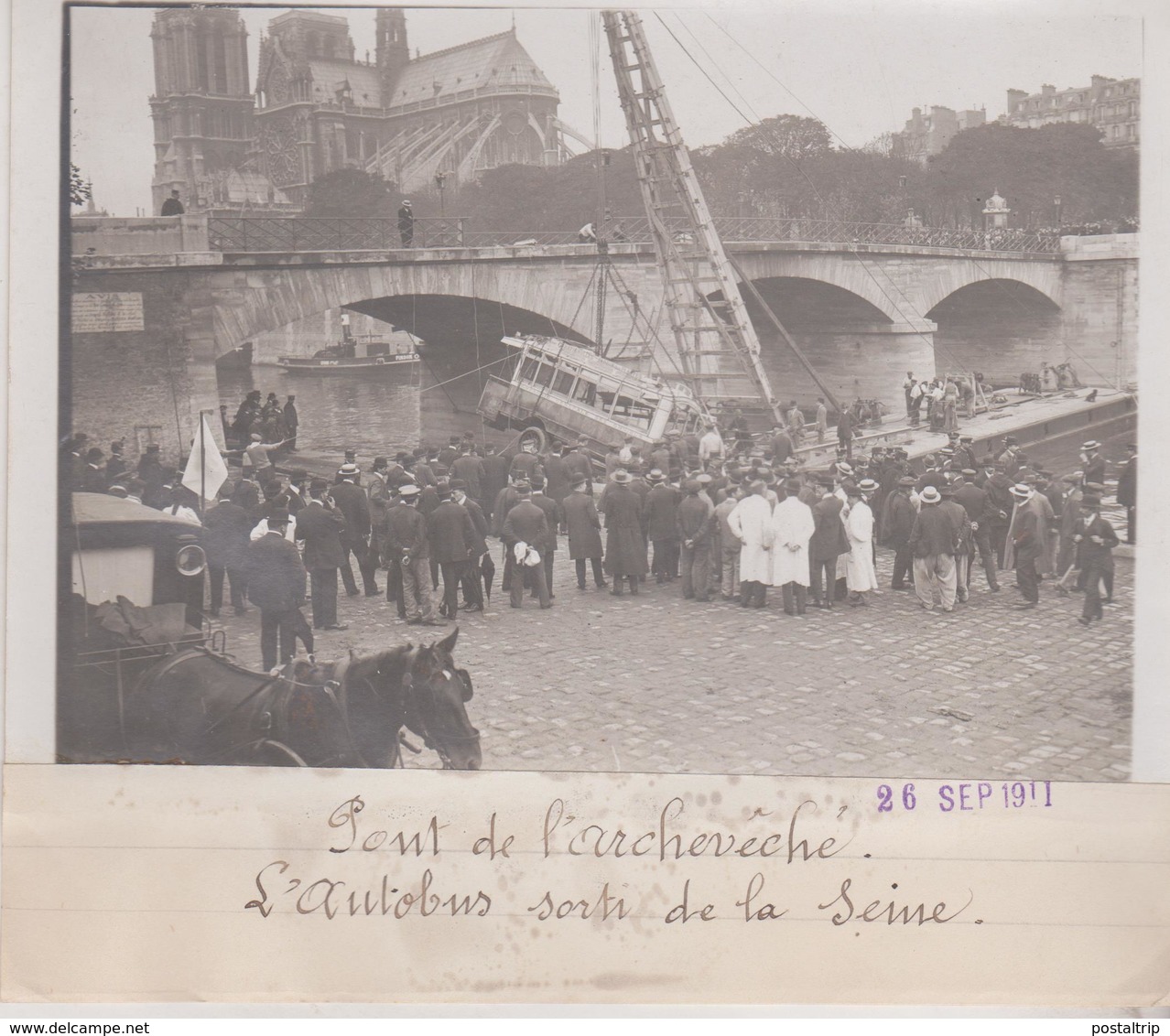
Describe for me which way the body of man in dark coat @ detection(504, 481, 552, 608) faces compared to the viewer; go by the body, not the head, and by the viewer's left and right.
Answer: facing away from the viewer

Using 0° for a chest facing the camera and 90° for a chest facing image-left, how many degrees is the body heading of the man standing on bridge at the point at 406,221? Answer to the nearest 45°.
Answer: approximately 0°

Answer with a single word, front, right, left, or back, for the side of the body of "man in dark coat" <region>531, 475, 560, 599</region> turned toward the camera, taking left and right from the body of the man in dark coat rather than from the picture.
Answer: back

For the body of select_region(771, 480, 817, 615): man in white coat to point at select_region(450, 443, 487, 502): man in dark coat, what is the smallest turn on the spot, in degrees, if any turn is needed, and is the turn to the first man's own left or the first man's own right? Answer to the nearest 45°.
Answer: approximately 90° to the first man's own left

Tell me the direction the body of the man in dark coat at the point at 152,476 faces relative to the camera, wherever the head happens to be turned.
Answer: away from the camera

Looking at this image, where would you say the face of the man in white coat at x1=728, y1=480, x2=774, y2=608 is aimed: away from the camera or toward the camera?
away from the camera

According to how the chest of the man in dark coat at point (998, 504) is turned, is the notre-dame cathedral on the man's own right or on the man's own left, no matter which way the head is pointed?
on the man's own left

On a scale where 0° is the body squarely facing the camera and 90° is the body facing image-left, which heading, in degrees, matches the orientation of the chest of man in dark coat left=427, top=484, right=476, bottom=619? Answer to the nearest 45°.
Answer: approximately 180°

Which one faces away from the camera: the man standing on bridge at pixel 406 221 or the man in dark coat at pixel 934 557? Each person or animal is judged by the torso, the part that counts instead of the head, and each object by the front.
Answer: the man in dark coat

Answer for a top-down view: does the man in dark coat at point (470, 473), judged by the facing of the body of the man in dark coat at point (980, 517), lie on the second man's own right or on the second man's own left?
on the second man's own left

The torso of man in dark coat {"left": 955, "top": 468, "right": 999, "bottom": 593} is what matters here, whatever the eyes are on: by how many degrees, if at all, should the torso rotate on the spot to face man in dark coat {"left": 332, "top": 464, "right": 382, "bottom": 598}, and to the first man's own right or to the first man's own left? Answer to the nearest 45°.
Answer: approximately 135° to the first man's own left

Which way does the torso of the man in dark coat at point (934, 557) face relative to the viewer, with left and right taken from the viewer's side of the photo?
facing away from the viewer
